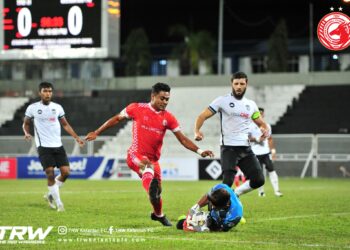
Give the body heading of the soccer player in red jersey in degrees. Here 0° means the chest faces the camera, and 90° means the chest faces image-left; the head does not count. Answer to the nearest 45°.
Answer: approximately 315°

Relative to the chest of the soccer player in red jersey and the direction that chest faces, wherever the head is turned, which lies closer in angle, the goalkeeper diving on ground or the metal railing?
the goalkeeper diving on ground

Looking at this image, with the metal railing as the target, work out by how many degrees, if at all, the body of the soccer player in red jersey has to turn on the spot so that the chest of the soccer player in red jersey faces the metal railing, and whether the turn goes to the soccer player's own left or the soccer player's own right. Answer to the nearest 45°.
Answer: approximately 135° to the soccer player's own left

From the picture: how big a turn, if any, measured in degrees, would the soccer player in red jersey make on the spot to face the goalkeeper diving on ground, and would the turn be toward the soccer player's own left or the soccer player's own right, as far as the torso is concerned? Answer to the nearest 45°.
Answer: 0° — they already face them

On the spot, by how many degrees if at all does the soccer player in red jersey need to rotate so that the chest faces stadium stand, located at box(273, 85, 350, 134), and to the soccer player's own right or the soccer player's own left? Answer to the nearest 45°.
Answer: approximately 135° to the soccer player's own left

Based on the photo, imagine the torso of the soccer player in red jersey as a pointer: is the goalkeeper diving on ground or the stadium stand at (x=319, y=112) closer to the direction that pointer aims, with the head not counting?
the goalkeeper diving on ground
